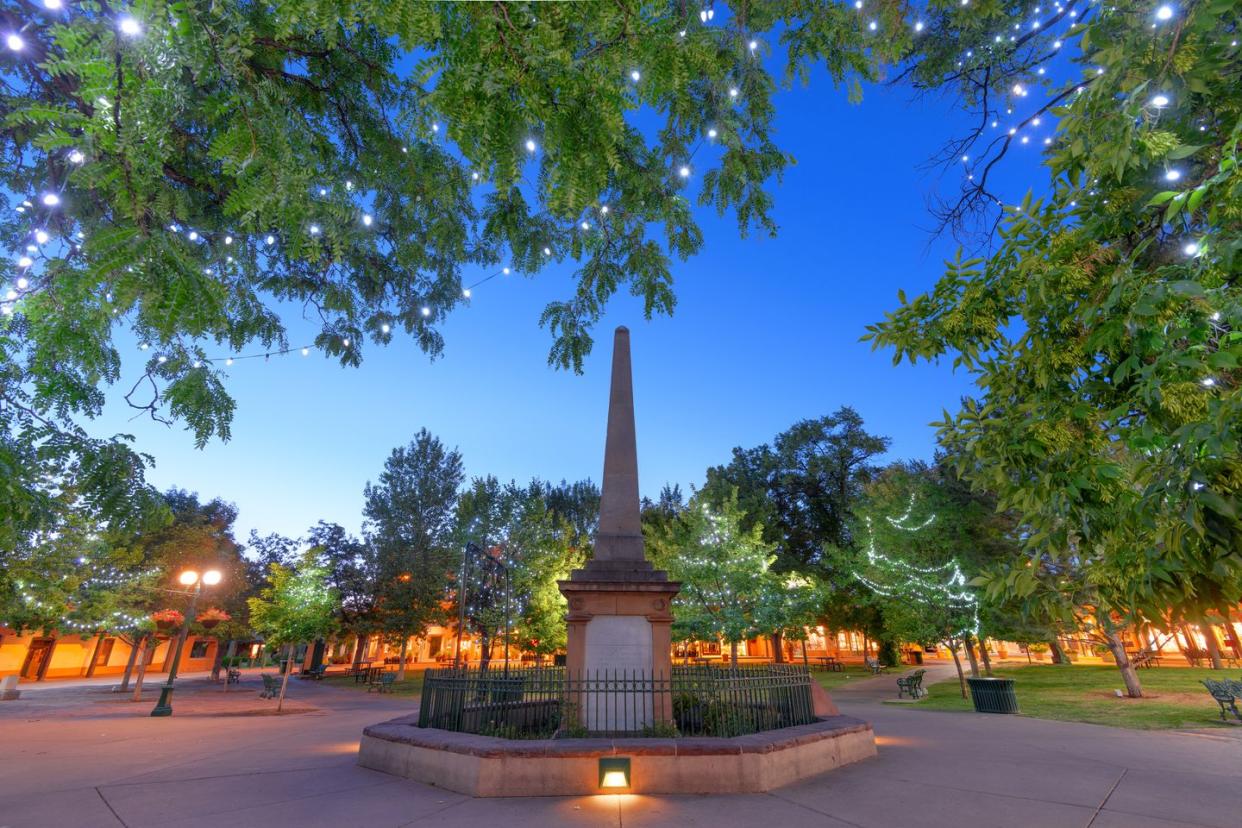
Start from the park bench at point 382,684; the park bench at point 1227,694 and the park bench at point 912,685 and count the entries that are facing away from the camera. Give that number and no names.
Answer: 0

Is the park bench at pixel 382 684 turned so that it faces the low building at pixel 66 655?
no

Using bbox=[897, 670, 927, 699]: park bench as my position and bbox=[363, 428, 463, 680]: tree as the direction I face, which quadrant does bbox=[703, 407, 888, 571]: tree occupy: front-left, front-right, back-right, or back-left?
front-right

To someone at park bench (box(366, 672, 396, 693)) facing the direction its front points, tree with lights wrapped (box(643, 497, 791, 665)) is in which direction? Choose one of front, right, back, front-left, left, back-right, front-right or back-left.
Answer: left

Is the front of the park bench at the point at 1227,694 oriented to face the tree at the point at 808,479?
no

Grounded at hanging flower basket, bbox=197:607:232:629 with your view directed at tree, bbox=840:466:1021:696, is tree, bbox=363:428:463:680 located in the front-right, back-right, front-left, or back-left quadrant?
front-left

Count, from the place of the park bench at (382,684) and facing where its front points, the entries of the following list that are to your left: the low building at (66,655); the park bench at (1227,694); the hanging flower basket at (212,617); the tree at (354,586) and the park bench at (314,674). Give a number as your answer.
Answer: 1

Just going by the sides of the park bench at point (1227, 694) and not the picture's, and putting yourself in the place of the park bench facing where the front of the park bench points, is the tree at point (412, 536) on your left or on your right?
on your right

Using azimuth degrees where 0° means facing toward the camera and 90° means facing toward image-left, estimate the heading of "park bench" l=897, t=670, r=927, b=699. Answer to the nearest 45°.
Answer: approximately 45°

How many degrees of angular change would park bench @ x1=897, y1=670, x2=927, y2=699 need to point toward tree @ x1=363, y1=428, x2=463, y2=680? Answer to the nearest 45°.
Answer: approximately 45° to its right
